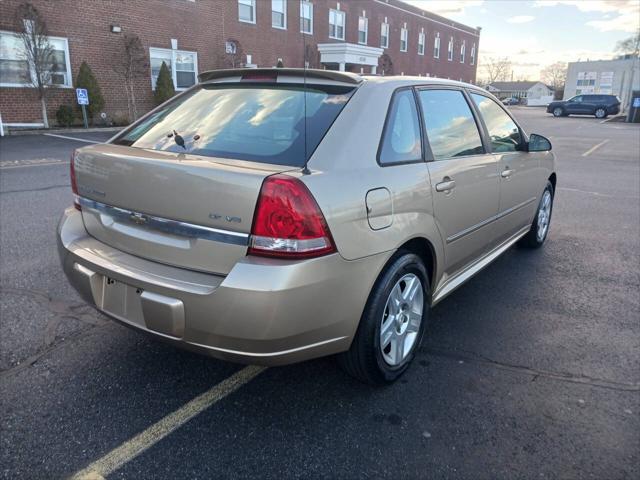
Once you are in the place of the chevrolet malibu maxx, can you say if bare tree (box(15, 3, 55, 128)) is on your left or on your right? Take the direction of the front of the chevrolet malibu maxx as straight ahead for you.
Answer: on your left

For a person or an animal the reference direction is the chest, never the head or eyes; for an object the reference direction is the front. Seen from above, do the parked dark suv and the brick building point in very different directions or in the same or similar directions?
very different directions

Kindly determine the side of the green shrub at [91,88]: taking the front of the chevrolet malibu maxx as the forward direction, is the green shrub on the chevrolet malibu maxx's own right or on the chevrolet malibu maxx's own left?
on the chevrolet malibu maxx's own left

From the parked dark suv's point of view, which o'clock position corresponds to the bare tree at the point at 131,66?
The bare tree is roughly at 10 o'clock from the parked dark suv.

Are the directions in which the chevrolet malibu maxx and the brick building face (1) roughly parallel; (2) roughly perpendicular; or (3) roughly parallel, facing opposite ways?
roughly perpendicular

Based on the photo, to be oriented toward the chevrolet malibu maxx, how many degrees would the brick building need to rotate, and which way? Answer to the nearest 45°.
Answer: approximately 45° to its right

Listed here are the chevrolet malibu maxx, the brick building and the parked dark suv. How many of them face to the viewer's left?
1

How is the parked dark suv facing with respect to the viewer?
to the viewer's left

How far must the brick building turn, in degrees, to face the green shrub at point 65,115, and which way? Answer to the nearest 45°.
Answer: approximately 90° to its right

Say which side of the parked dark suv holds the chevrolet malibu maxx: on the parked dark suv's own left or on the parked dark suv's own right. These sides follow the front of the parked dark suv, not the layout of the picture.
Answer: on the parked dark suv's own left

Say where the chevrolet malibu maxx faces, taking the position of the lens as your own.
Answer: facing away from the viewer and to the right of the viewer

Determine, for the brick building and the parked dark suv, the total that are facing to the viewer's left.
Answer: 1

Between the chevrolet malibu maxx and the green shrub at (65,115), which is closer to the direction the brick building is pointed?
the chevrolet malibu maxx
